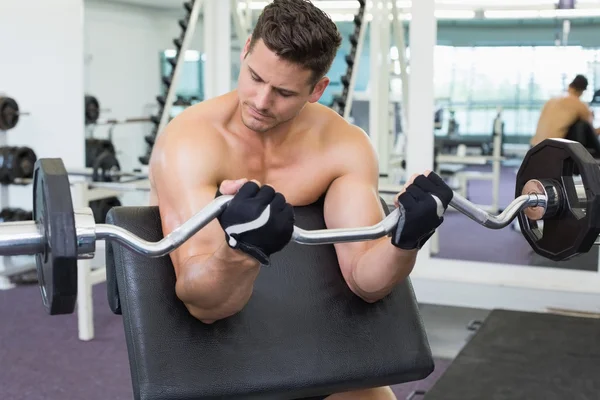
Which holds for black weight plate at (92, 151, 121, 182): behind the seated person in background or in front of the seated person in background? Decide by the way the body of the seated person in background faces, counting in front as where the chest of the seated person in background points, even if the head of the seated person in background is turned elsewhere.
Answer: behind

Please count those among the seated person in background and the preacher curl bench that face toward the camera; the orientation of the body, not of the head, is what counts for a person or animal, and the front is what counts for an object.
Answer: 1

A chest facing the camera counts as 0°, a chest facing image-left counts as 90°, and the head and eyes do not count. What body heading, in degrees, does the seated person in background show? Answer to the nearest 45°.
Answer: approximately 225°

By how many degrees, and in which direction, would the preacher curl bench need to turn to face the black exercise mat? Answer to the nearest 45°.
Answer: approximately 135° to its left

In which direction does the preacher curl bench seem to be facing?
toward the camera

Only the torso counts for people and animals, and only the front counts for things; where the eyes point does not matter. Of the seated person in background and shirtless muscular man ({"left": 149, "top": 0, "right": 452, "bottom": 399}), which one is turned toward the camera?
the shirtless muscular man

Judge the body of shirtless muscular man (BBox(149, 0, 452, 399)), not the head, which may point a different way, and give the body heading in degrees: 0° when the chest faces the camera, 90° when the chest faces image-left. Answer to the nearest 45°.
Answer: approximately 0°

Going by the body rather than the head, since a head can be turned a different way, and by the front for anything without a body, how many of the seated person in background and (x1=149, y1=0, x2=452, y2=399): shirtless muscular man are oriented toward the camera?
1

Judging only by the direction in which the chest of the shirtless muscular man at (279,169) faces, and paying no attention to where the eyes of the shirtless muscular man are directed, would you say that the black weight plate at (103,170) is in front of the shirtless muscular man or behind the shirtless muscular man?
behind

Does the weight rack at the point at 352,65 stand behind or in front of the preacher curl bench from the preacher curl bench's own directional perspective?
behind
